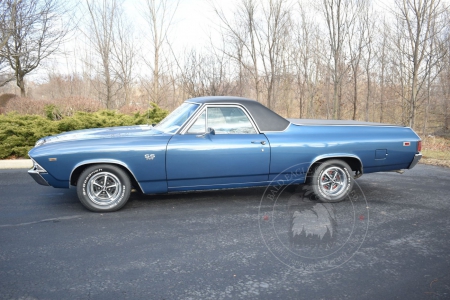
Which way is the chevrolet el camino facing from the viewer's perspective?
to the viewer's left

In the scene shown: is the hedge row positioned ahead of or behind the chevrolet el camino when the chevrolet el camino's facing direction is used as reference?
ahead
